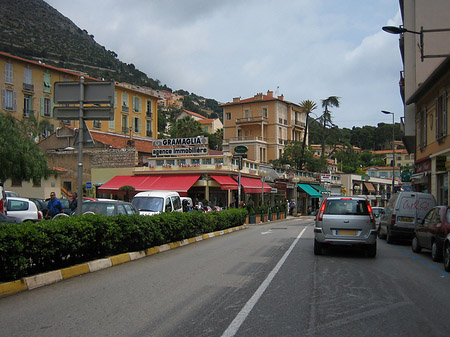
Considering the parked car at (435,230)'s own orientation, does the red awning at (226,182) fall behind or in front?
in front

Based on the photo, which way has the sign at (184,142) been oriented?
toward the camera

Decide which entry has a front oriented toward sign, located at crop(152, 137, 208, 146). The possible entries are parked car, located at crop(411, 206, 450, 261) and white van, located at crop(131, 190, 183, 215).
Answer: the parked car

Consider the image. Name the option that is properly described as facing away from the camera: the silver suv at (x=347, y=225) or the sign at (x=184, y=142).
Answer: the silver suv

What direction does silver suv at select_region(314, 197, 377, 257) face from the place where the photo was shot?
facing away from the viewer

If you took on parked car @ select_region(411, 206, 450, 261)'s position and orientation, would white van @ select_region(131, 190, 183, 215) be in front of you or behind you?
in front

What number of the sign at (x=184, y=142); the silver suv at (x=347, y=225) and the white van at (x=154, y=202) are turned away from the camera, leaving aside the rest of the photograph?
1

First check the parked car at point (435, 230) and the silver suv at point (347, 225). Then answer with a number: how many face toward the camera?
0

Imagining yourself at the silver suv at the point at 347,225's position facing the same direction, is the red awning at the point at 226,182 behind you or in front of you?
in front

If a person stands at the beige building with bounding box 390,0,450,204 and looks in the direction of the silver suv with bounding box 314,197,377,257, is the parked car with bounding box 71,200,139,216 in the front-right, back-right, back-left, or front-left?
front-right

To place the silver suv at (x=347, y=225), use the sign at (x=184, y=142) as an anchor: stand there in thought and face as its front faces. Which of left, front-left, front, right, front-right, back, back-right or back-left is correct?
front

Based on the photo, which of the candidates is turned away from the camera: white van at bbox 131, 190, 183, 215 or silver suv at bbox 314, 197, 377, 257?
the silver suv

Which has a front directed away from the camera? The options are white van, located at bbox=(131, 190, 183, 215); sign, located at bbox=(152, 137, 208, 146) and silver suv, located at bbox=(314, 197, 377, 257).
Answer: the silver suv

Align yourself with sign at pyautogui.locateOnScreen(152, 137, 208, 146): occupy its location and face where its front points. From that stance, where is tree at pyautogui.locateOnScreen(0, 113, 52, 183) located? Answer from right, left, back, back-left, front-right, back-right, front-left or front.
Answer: front-right

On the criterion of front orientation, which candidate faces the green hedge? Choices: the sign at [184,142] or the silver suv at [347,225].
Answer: the sign
